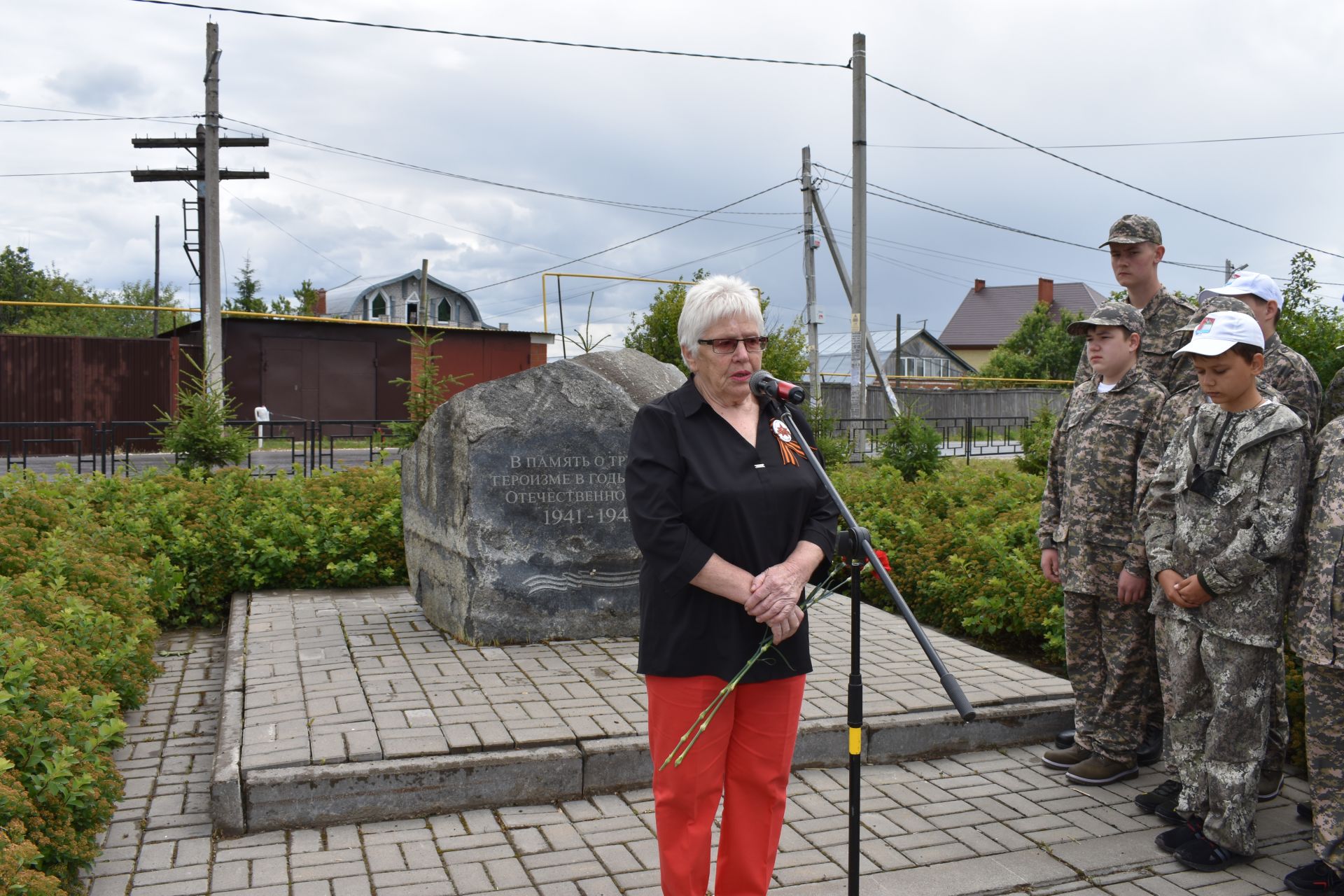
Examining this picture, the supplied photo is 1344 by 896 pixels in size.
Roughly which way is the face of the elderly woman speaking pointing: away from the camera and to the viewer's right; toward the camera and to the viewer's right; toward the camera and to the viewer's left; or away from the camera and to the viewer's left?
toward the camera and to the viewer's right

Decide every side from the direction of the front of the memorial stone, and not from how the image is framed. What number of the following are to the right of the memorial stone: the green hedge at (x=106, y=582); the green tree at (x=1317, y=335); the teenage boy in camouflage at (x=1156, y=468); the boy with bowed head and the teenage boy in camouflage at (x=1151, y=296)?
1

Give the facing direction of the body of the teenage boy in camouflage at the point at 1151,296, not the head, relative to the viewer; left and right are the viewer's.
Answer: facing the viewer and to the left of the viewer

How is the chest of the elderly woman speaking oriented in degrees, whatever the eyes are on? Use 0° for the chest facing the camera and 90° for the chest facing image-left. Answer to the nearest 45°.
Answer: approximately 315°

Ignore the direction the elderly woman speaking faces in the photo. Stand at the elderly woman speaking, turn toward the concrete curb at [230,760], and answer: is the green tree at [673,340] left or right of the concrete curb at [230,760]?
right

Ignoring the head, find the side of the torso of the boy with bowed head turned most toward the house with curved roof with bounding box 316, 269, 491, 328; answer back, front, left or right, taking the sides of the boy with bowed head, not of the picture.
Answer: right

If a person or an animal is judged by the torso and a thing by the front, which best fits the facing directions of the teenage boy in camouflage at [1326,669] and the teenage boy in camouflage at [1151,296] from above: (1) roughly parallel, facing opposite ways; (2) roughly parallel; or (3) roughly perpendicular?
roughly parallel

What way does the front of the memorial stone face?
toward the camera

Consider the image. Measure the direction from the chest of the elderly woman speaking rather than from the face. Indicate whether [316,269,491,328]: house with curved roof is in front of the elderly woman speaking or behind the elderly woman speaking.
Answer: behind

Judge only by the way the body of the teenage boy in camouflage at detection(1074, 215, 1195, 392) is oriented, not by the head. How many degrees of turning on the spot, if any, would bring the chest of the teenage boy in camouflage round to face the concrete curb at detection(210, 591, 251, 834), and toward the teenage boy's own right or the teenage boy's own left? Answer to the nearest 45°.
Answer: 0° — they already face it
